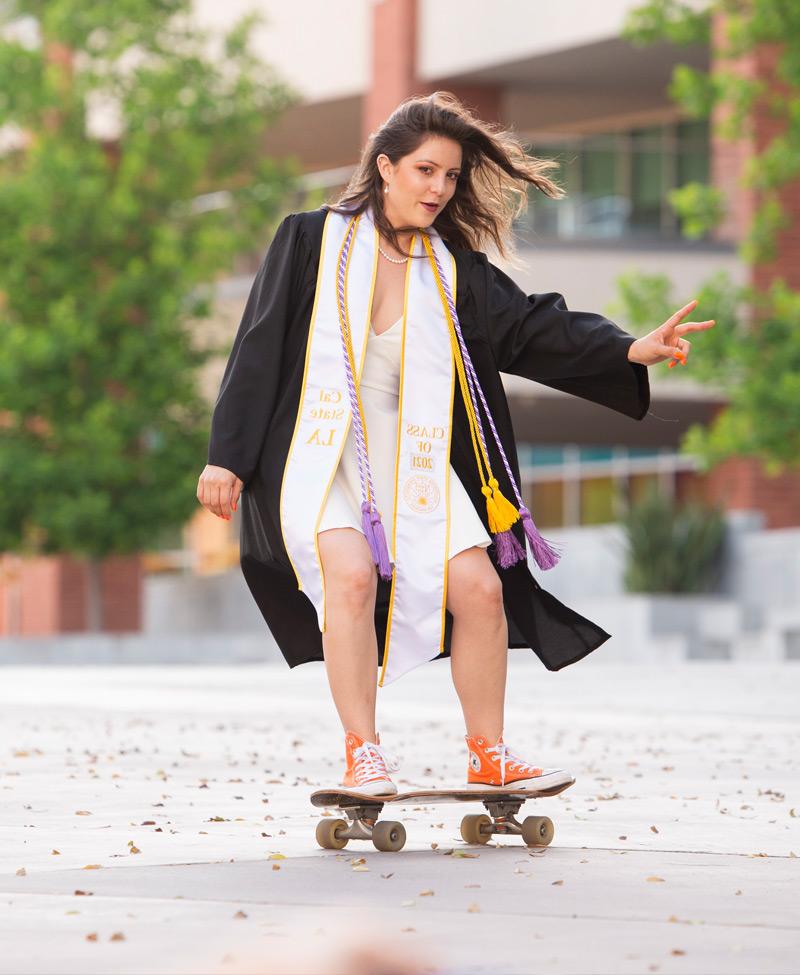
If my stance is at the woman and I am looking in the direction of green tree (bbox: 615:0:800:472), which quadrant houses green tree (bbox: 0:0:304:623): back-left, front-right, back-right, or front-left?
front-left

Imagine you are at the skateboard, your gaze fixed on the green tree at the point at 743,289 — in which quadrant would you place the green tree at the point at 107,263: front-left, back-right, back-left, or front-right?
front-left

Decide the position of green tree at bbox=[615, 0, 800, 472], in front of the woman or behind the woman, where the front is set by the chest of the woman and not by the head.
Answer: behind

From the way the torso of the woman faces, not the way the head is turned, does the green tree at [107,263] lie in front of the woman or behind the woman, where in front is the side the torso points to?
behind

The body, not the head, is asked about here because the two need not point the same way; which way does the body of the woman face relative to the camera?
toward the camera

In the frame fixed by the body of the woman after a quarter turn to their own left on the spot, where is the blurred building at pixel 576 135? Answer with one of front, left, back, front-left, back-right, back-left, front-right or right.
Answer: left
